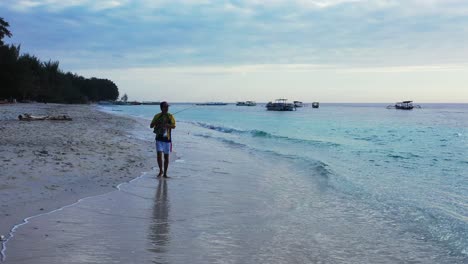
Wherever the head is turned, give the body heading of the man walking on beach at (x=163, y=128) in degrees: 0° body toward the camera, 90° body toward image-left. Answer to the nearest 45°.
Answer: approximately 0°
